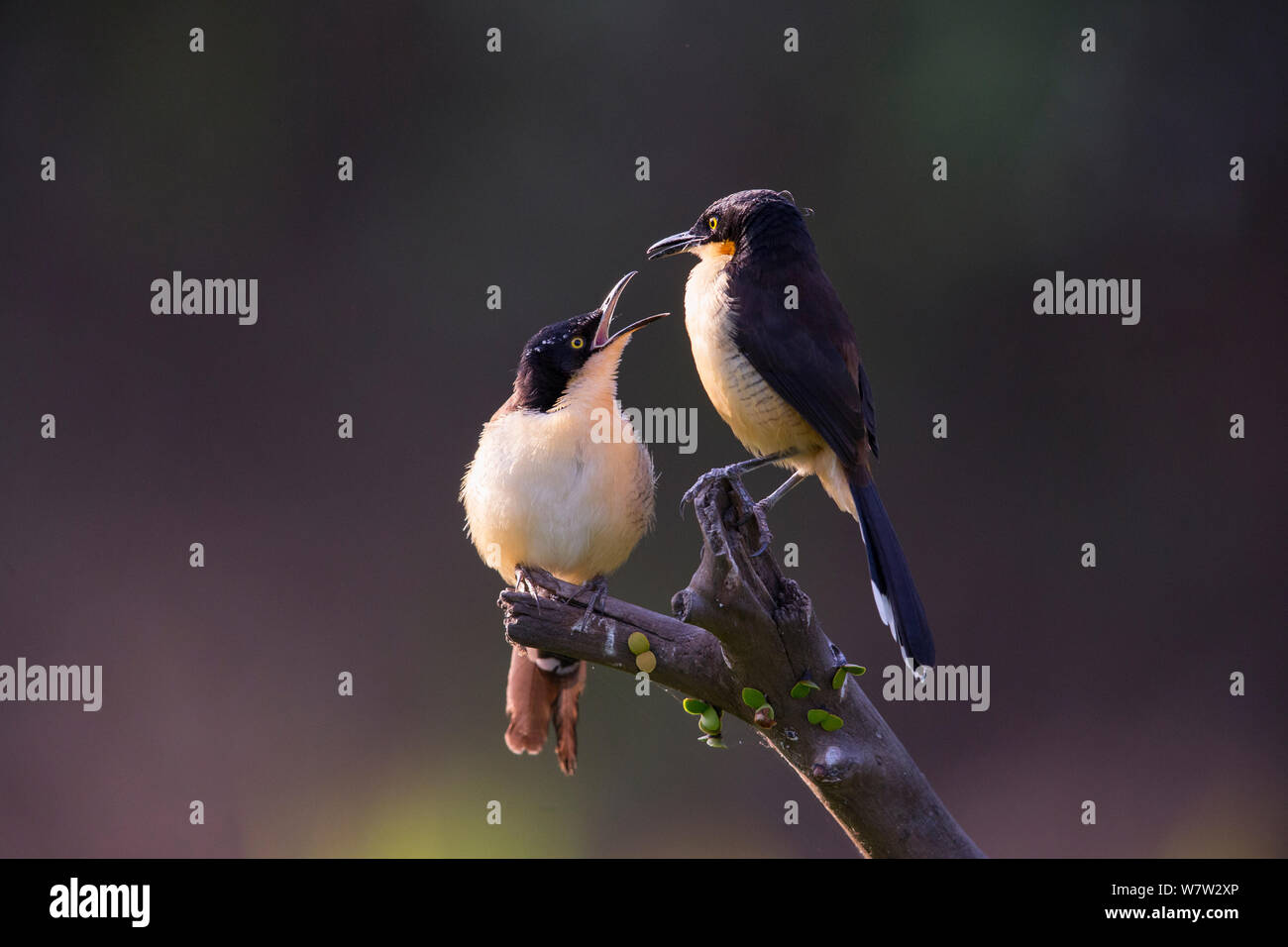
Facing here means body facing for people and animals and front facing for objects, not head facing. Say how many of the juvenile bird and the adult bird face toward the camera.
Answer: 1

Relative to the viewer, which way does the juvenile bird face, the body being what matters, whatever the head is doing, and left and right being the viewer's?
facing the viewer

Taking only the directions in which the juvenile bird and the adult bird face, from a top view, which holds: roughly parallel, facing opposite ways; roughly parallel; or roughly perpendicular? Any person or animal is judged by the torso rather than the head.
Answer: roughly perpendicular

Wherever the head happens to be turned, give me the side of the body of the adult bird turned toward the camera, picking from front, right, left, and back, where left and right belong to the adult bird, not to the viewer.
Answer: left
